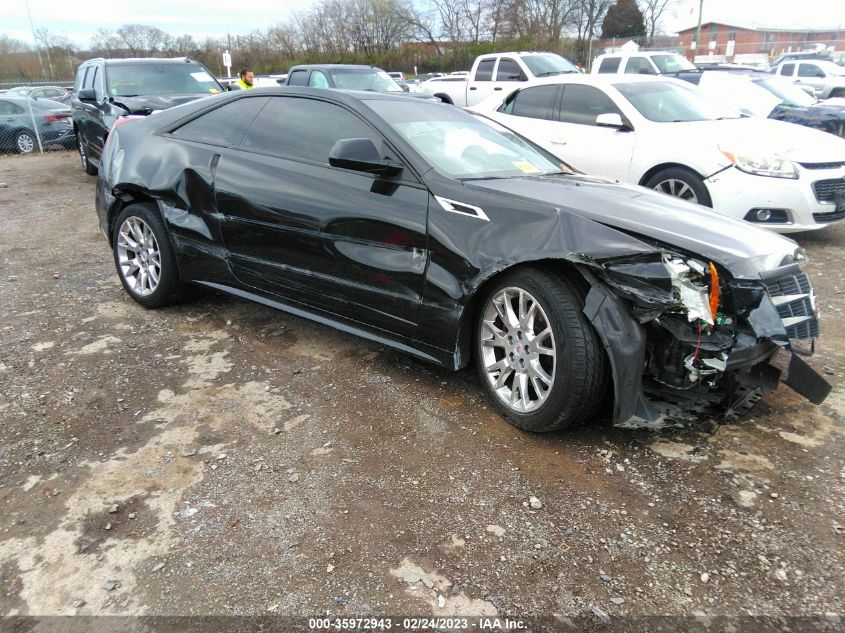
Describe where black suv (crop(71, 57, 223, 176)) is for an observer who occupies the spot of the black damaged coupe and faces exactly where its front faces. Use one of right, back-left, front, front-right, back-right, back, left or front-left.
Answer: back

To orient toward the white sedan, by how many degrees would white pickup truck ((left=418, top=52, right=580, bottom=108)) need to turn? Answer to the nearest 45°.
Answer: approximately 45° to its right

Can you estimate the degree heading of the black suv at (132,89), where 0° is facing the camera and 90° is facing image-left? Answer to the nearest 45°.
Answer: approximately 315°

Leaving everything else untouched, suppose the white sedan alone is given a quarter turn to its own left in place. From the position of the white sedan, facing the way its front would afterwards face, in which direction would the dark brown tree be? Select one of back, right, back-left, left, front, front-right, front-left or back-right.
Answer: front-left

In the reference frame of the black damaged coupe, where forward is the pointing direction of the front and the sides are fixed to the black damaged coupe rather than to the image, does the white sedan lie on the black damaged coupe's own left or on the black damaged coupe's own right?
on the black damaged coupe's own left

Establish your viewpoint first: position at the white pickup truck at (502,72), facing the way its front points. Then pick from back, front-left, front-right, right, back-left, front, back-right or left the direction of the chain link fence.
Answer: back-right

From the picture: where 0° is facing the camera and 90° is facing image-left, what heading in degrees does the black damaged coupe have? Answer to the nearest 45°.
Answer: approximately 315°

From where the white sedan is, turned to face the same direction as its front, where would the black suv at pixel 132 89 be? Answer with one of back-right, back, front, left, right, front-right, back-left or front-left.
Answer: back-right

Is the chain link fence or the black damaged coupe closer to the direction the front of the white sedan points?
the black damaged coupe
